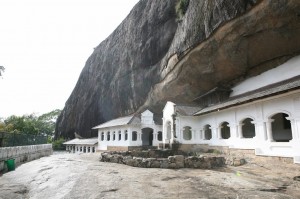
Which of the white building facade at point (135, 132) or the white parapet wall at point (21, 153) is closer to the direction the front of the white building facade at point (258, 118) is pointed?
the white parapet wall

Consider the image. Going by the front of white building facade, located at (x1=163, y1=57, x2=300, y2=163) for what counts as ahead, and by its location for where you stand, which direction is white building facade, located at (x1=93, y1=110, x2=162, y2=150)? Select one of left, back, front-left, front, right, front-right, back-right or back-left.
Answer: right

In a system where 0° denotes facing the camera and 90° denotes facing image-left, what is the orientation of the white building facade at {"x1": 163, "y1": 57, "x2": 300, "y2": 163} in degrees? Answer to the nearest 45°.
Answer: approximately 45°

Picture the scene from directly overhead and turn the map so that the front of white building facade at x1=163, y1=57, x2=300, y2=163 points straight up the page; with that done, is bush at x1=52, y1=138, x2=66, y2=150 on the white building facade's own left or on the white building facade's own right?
on the white building facade's own right

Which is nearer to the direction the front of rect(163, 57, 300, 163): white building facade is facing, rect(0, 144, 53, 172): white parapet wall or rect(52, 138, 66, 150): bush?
the white parapet wall

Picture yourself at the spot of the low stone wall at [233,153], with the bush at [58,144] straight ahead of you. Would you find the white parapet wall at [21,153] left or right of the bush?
left
